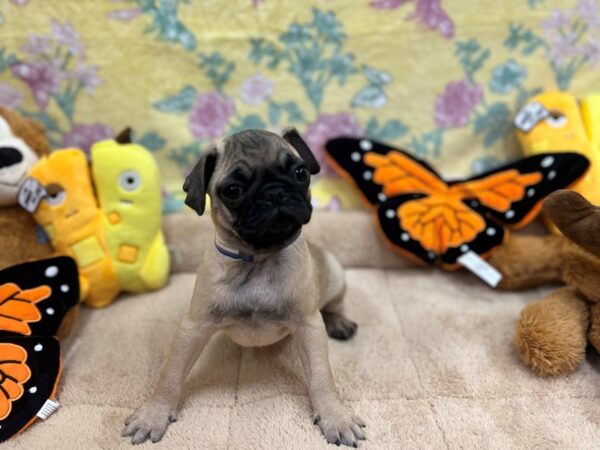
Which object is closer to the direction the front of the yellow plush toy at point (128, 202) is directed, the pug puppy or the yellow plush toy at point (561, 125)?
the pug puppy

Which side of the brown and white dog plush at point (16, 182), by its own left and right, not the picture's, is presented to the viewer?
front

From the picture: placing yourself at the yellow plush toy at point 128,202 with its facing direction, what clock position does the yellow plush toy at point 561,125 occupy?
the yellow plush toy at point 561,125 is roughly at 9 o'clock from the yellow plush toy at point 128,202.

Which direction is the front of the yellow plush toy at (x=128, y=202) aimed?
toward the camera

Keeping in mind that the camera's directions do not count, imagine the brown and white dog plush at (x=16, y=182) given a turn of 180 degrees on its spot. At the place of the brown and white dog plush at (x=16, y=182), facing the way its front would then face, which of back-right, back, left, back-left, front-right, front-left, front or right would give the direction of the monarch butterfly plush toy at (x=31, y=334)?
back

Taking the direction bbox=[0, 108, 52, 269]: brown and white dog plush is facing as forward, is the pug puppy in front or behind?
in front

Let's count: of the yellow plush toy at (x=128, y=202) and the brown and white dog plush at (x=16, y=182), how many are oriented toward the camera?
2

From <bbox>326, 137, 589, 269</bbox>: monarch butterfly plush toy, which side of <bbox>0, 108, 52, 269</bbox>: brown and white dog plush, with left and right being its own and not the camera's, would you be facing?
left

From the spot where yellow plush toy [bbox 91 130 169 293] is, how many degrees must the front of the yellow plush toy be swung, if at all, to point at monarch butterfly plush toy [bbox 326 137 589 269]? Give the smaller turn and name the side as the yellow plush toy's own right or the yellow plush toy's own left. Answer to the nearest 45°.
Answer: approximately 90° to the yellow plush toy's own left

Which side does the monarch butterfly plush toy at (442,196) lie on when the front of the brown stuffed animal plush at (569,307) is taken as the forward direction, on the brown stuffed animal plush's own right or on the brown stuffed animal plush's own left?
on the brown stuffed animal plush's own right
